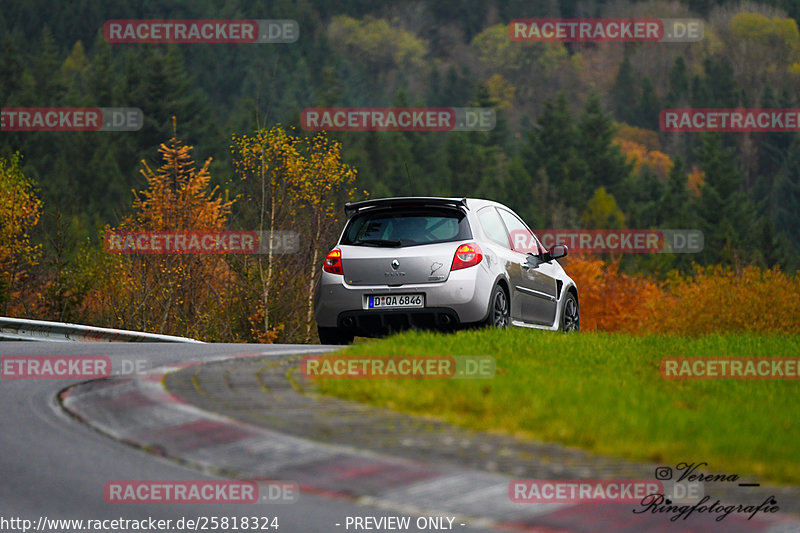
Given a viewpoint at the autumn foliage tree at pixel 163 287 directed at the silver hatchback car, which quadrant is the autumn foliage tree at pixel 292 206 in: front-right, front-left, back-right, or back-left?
front-left

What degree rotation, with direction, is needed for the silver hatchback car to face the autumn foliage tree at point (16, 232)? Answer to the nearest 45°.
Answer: approximately 90° to its left

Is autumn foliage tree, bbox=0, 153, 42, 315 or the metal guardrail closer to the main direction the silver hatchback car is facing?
the autumn foliage tree

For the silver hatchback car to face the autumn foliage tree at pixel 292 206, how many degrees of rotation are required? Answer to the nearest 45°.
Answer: approximately 45° to its left

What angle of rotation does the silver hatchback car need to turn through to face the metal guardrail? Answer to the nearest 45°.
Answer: approximately 90° to its left

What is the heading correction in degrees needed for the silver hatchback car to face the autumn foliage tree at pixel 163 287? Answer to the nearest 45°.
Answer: approximately 45° to its left
